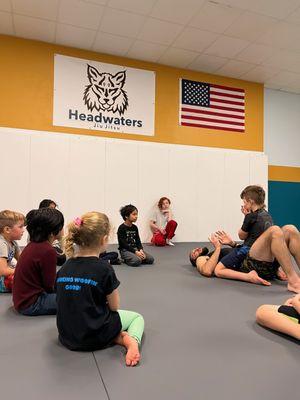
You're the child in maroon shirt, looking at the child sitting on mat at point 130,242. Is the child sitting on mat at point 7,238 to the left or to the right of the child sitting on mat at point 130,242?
left

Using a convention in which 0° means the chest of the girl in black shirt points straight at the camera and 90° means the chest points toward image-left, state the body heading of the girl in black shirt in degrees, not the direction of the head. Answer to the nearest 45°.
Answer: approximately 225°

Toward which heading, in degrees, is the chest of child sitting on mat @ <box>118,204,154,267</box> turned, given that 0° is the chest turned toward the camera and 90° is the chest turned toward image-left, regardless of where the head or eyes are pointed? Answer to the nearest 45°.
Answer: approximately 315°

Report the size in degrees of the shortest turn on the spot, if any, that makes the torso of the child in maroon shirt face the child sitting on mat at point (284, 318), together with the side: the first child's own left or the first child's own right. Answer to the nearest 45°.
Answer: approximately 90° to the first child's own right

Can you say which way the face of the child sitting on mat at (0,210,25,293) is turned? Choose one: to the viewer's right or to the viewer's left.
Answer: to the viewer's right

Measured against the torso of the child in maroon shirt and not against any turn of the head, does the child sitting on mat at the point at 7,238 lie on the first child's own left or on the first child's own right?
on the first child's own left

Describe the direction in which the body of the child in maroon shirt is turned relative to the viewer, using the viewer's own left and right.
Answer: facing away from the viewer and to the right of the viewer

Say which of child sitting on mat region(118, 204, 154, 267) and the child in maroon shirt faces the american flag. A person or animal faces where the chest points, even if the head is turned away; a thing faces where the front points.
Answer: the child in maroon shirt
